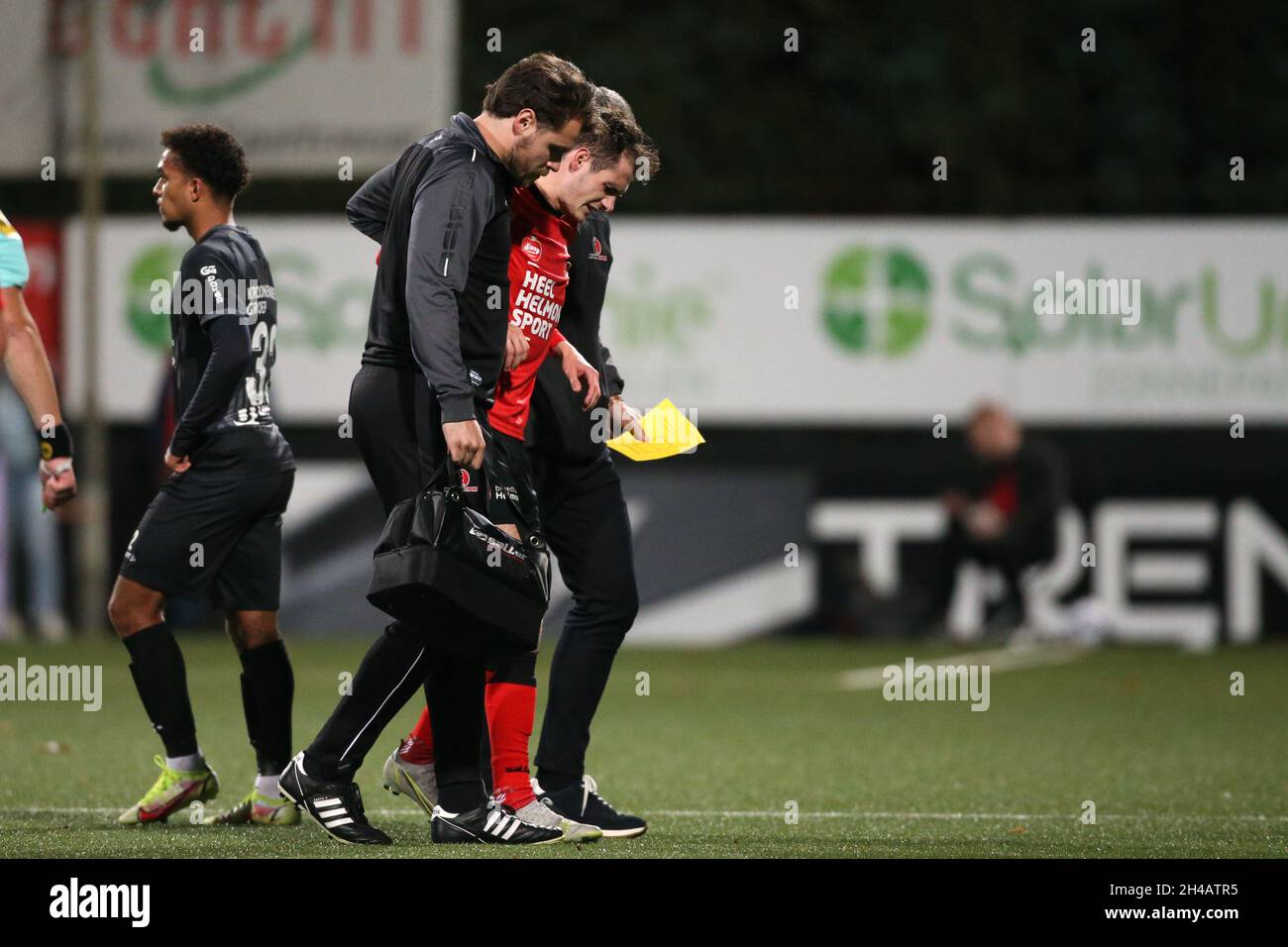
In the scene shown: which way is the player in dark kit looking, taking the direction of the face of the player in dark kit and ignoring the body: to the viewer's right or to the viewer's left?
to the viewer's left

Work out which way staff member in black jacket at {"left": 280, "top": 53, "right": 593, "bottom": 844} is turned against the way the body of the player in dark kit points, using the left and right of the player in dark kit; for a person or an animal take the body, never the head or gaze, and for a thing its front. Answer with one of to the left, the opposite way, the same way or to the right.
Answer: the opposite way

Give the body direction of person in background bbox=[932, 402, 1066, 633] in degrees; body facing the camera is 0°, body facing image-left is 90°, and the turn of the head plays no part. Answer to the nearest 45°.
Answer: approximately 45°

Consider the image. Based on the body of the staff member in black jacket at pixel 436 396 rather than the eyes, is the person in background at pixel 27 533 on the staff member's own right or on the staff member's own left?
on the staff member's own left

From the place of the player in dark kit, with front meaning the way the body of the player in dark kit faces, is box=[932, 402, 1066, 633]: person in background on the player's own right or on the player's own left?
on the player's own right

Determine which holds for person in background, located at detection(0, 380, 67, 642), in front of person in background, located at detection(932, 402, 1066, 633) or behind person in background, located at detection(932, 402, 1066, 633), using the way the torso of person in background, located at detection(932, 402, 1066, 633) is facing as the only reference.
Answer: in front

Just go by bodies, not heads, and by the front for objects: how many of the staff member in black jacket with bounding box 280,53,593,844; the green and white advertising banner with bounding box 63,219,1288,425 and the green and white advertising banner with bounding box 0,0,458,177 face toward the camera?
2

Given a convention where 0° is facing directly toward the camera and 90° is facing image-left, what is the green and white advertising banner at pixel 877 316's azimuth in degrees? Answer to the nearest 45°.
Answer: approximately 0°

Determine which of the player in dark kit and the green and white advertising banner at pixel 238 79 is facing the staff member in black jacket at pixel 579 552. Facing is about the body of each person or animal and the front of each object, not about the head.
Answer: the green and white advertising banner

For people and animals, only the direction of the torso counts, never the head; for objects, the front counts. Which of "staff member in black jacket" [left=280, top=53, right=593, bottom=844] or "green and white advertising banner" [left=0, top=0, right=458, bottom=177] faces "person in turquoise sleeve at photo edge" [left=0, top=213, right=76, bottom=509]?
the green and white advertising banner

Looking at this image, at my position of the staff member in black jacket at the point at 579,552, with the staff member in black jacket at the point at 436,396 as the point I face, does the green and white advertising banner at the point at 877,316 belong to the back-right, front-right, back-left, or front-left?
back-right

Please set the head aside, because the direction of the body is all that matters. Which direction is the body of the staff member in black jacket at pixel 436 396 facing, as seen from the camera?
to the viewer's right

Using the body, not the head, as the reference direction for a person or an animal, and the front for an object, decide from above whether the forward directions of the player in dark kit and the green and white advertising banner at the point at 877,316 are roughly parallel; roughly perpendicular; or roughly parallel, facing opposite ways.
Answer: roughly perpendicular

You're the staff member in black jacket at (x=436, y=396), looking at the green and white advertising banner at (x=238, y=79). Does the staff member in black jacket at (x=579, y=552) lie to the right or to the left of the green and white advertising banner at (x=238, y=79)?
right
